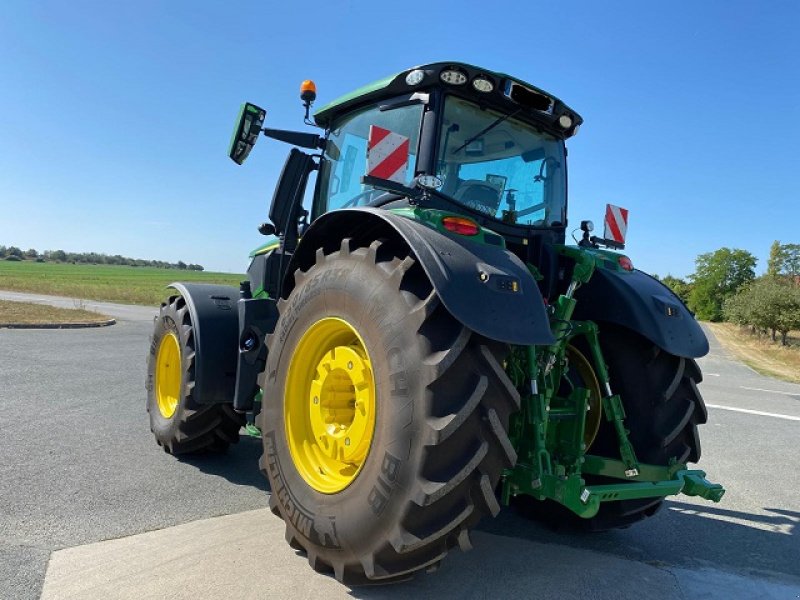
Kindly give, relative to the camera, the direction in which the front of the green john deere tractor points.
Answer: facing away from the viewer and to the left of the viewer
